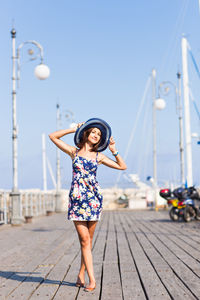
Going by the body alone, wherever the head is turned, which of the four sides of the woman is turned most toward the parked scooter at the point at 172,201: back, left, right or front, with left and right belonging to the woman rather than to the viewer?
back

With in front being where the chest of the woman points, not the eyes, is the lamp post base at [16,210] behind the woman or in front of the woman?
behind

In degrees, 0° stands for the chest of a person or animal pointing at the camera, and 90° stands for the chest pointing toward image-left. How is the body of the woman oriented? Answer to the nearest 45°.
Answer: approximately 0°

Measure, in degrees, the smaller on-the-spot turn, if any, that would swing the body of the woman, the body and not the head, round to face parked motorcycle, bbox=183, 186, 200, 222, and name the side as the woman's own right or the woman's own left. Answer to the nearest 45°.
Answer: approximately 180°

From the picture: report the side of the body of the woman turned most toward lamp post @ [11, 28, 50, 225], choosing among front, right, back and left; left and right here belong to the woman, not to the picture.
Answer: back

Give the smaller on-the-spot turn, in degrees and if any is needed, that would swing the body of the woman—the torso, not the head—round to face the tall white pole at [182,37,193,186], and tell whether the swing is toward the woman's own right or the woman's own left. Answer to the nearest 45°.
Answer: approximately 180°
